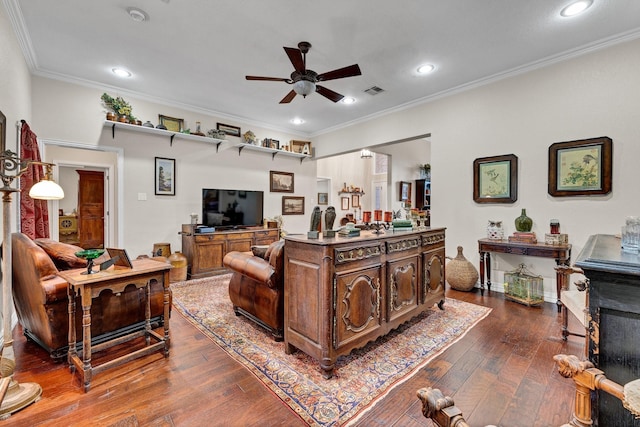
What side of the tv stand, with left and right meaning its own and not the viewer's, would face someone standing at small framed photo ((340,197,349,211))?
left

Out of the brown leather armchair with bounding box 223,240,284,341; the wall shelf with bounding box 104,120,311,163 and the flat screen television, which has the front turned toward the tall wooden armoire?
the brown leather armchair

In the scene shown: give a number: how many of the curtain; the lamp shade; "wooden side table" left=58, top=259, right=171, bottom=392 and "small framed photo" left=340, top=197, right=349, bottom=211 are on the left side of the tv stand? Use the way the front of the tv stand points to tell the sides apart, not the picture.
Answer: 1

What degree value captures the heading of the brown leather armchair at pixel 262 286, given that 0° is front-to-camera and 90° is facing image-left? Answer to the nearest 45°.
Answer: approximately 135°

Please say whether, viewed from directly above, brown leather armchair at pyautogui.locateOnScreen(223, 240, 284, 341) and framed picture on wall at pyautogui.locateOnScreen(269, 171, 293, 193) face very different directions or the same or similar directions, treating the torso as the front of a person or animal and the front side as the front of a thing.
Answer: very different directions

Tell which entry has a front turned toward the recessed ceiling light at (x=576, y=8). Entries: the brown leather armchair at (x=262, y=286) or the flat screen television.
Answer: the flat screen television

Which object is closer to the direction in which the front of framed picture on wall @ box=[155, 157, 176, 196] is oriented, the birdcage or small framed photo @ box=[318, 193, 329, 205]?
the birdcage

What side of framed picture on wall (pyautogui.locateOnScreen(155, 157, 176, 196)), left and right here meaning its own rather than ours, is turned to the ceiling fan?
front

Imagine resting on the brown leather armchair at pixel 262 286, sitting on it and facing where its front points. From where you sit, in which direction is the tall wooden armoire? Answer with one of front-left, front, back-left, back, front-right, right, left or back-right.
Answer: front

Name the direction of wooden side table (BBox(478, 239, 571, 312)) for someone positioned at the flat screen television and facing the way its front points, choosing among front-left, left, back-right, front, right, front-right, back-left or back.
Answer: front

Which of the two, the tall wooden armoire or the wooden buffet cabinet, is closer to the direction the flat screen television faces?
the wooden buffet cabinet

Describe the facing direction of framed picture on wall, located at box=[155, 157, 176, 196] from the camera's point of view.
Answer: facing the viewer and to the right of the viewer

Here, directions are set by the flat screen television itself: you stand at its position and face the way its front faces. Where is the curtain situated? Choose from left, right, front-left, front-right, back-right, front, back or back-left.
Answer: right
